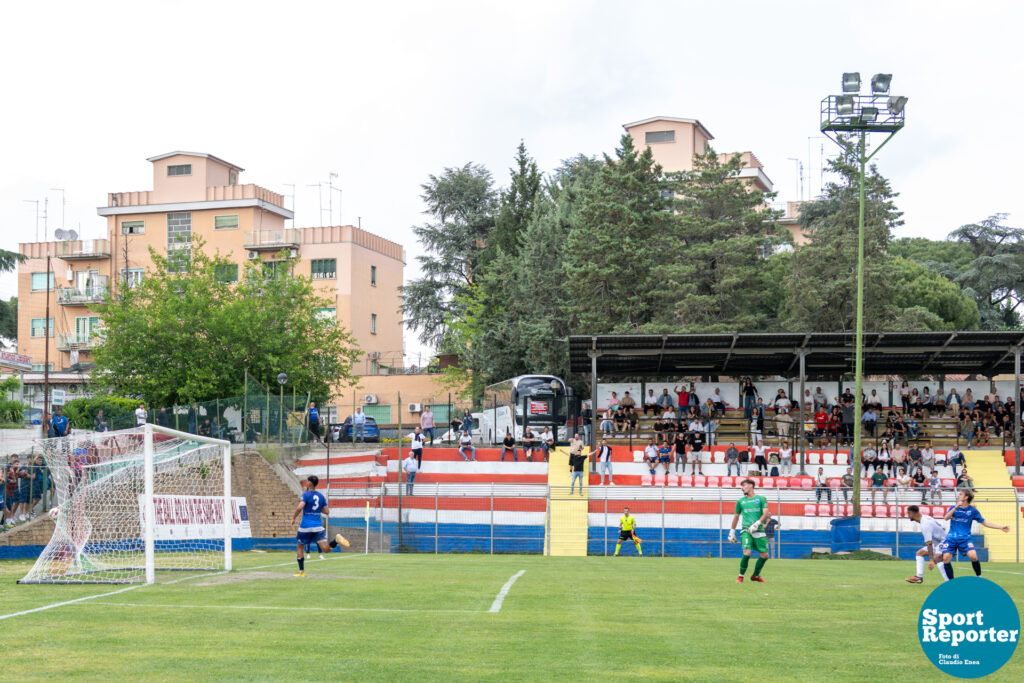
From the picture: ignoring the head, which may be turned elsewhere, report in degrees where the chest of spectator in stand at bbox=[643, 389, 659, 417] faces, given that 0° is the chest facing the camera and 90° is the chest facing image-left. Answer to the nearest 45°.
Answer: approximately 0°

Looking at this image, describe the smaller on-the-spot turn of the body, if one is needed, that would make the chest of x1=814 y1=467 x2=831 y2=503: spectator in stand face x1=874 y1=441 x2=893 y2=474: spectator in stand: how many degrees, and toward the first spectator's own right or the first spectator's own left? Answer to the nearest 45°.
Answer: approximately 135° to the first spectator's own left

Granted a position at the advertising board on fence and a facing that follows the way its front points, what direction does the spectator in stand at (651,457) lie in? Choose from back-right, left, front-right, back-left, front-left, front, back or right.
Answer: back-left

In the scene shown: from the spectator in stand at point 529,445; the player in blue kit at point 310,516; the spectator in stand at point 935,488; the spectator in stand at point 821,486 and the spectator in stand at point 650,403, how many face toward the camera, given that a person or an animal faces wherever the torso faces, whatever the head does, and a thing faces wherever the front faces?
4

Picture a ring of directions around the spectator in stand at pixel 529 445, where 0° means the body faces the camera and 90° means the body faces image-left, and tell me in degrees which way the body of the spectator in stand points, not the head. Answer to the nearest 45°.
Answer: approximately 0°

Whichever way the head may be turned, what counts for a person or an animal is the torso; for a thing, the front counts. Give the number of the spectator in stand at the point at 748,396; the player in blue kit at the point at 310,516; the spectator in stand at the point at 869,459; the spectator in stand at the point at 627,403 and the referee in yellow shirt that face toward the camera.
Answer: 4
